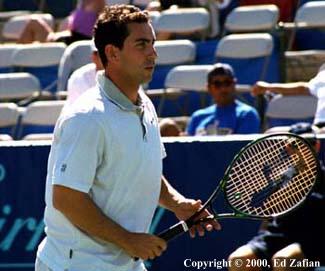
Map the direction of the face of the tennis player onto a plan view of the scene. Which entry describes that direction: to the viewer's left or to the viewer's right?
to the viewer's right

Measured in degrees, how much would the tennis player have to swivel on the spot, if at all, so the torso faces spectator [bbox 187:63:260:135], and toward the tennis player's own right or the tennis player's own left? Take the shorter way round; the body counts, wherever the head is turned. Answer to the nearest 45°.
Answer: approximately 135° to the tennis player's own left

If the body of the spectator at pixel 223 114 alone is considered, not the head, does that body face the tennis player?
yes

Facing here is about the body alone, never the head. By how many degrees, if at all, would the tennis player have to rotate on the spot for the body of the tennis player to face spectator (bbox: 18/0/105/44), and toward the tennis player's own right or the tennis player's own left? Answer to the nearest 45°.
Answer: approximately 135° to the tennis player's own left

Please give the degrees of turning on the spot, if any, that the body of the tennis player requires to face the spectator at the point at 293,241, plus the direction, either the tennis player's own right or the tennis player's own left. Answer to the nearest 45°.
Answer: approximately 90° to the tennis player's own left

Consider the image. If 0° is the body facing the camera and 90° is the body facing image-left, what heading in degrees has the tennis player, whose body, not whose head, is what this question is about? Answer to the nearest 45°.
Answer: approximately 315°

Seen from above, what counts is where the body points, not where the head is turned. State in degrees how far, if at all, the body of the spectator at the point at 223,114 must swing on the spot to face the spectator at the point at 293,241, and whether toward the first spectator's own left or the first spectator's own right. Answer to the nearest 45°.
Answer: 0° — they already face them
